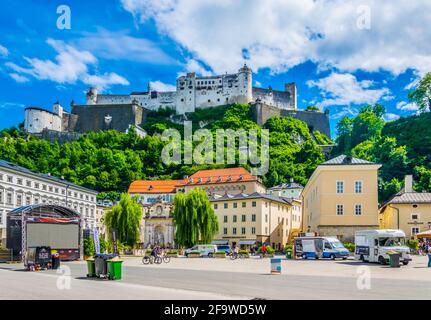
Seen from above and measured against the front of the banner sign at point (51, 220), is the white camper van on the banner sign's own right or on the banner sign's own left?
on the banner sign's own left

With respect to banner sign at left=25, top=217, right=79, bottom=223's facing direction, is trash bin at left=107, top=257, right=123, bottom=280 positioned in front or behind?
in front

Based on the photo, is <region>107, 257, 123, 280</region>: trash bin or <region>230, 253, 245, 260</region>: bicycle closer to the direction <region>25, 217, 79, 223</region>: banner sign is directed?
the trash bin

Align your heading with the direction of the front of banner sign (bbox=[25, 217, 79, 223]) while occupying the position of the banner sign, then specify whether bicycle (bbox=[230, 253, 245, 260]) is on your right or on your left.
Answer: on your left

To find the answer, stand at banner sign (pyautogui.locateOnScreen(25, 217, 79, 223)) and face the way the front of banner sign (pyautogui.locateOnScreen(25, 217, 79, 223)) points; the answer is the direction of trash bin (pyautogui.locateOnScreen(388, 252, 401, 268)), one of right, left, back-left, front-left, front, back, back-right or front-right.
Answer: front-left

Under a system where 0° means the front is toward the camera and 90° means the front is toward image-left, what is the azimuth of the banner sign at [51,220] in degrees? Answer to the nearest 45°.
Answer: approximately 0°

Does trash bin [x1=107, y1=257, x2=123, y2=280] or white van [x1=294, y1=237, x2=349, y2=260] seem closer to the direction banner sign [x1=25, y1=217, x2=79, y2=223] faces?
the trash bin
